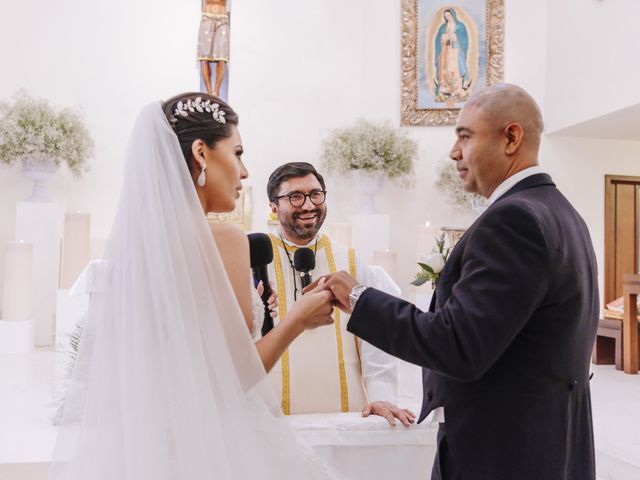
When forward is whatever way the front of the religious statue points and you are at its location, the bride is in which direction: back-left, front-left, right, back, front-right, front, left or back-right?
front

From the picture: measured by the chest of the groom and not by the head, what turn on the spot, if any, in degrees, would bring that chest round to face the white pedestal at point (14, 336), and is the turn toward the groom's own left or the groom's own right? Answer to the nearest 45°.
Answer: approximately 45° to the groom's own right

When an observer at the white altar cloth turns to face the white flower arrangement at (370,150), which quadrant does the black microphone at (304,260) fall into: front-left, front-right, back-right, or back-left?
front-left

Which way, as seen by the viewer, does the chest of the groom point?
to the viewer's left

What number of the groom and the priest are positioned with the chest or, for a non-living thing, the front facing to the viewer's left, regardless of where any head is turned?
1

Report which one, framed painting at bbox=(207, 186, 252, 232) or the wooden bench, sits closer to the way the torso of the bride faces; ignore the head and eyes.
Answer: the wooden bench

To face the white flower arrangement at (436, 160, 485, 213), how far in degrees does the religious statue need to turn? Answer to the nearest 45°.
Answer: approximately 90° to its left

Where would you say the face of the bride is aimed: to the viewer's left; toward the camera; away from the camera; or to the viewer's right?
to the viewer's right

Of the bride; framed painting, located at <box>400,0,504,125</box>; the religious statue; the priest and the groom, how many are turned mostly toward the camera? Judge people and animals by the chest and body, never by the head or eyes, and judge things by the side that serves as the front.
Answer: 3

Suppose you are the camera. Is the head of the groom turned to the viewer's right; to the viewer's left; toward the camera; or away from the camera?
to the viewer's left

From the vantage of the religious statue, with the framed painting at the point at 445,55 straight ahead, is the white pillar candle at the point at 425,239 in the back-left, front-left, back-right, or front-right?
front-right

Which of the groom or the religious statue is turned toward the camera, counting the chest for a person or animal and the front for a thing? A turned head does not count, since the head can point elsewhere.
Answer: the religious statue

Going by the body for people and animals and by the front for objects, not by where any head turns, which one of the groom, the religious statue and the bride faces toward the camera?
the religious statue

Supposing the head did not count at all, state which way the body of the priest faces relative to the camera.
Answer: toward the camera

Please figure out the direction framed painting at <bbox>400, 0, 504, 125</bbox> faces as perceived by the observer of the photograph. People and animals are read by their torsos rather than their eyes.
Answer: facing the viewer

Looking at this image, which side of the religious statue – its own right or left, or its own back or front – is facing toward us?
front

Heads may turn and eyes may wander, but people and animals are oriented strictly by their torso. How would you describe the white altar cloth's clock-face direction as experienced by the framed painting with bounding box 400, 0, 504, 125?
The white altar cloth is roughly at 12 o'clock from the framed painting.

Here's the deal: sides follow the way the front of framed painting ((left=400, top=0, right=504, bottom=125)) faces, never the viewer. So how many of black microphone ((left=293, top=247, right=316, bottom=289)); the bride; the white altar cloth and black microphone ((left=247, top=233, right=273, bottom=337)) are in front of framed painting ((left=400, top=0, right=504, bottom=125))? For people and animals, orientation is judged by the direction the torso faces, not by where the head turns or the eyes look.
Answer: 4

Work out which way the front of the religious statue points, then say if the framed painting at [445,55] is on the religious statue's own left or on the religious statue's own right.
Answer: on the religious statue's own left
